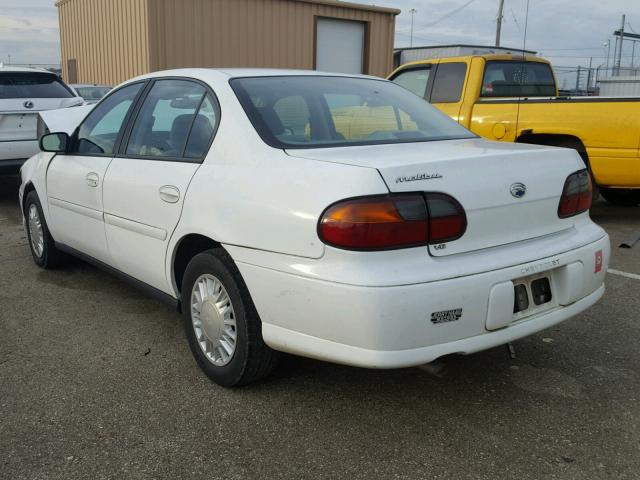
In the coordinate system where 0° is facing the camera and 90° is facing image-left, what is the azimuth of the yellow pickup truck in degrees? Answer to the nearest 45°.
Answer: approximately 135°

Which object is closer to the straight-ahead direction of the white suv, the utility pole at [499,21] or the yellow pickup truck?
the utility pole

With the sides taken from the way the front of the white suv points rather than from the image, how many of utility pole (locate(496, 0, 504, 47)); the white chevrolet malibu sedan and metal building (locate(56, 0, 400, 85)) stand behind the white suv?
1

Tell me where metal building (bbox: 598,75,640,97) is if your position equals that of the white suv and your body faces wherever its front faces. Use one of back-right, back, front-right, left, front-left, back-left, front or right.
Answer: right

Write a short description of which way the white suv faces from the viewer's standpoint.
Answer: facing away from the viewer

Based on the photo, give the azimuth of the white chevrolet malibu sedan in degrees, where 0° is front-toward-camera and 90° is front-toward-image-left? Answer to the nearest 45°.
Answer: approximately 135°

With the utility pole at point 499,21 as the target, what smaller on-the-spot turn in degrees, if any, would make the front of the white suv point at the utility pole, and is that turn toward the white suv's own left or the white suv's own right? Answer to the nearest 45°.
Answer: approximately 45° to the white suv's own right

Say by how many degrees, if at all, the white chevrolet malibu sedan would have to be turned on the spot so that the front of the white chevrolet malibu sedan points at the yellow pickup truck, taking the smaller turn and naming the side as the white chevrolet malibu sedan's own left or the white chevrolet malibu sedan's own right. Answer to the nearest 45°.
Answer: approximately 90° to the white chevrolet malibu sedan's own right

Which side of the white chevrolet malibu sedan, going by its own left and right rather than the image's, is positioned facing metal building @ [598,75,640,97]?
right

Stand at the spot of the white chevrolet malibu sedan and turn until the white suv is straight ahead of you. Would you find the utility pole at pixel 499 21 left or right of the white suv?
right

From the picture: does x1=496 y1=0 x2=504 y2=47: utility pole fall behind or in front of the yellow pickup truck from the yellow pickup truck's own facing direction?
in front

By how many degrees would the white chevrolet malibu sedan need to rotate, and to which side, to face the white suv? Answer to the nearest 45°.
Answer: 0° — it already faces it

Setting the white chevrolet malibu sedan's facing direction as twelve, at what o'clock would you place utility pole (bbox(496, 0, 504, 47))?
The utility pole is roughly at 2 o'clock from the white chevrolet malibu sedan.
